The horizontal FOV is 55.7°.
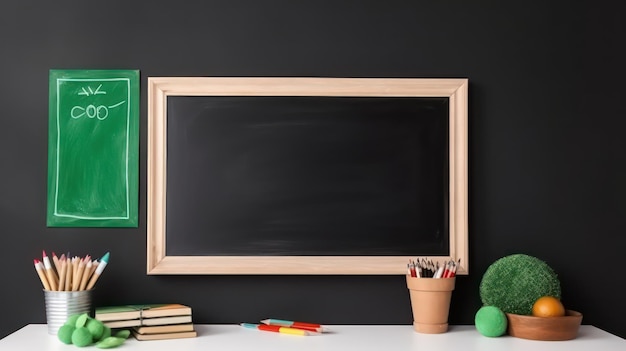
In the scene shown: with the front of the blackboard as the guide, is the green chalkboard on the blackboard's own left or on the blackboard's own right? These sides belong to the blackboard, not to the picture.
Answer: on the blackboard's own right

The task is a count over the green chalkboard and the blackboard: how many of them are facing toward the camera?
2

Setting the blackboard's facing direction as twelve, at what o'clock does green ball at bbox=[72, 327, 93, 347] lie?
The green ball is roughly at 2 o'clock from the blackboard.

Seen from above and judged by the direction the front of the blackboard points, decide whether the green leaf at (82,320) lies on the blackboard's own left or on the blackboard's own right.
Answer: on the blackboard's own right

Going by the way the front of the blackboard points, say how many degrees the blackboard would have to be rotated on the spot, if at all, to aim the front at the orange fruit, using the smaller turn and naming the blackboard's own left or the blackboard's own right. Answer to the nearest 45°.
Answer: approximately 90° to the blackboard's own left
